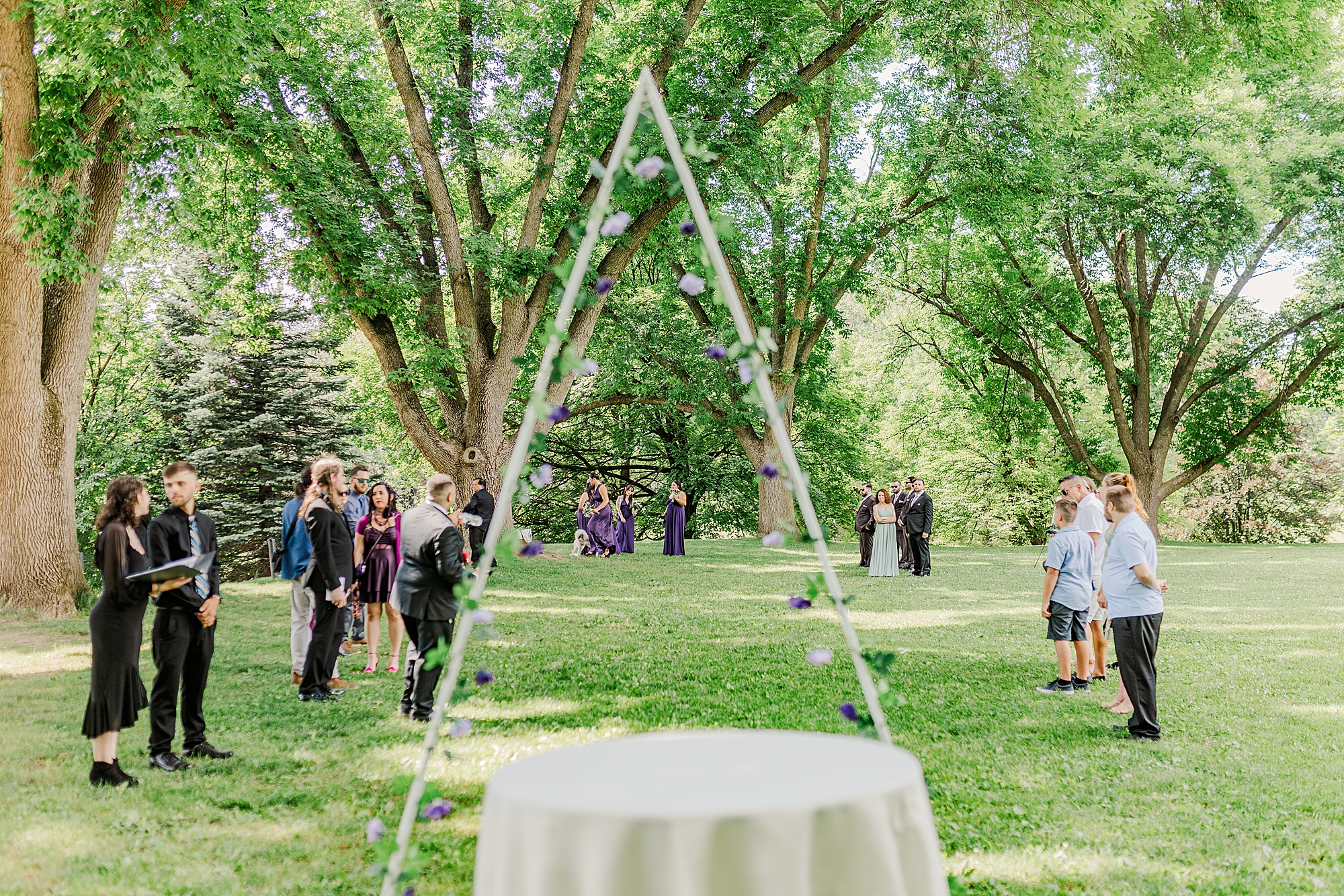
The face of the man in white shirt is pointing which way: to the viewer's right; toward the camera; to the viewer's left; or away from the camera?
to the viewer's left

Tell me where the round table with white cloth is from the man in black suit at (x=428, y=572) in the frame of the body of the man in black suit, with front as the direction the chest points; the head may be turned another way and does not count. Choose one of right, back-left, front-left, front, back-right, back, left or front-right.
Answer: back-right

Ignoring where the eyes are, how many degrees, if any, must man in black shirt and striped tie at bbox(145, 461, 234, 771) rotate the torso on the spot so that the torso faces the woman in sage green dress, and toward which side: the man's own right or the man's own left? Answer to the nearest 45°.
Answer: approximately 90° to the man's own left

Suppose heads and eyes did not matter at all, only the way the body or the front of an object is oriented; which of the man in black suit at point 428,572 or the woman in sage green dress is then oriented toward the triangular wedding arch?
the woman in sage green dress

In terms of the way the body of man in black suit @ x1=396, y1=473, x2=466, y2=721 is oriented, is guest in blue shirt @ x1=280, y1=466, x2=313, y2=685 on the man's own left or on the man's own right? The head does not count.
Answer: on the man's own left

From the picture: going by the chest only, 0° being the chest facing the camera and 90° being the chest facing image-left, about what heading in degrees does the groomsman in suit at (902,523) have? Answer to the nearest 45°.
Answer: approximately 45°

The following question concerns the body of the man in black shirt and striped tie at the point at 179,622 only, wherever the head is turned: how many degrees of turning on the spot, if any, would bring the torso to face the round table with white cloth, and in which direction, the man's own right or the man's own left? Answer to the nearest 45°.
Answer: approximately 45° to the man's own right

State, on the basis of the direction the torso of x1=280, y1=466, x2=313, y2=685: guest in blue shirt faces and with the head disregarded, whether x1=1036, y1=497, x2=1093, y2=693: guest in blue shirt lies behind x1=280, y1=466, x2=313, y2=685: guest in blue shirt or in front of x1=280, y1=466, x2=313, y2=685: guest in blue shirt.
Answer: in front

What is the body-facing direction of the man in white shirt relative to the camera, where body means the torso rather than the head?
to the viewer's left

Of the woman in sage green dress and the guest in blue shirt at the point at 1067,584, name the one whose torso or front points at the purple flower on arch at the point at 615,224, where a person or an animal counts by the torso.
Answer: the woman in sage green dress

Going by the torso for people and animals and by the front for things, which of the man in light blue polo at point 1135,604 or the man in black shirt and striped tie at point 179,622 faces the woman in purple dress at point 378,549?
the man in light blue polo

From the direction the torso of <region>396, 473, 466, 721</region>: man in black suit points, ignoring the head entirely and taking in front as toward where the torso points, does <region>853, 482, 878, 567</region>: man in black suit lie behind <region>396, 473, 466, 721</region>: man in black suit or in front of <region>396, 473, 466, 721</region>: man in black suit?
in front

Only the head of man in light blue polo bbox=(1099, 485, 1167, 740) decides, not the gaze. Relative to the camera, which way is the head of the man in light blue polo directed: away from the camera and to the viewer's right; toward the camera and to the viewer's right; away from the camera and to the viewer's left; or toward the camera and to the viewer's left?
away from the camera and to the viewer's left
